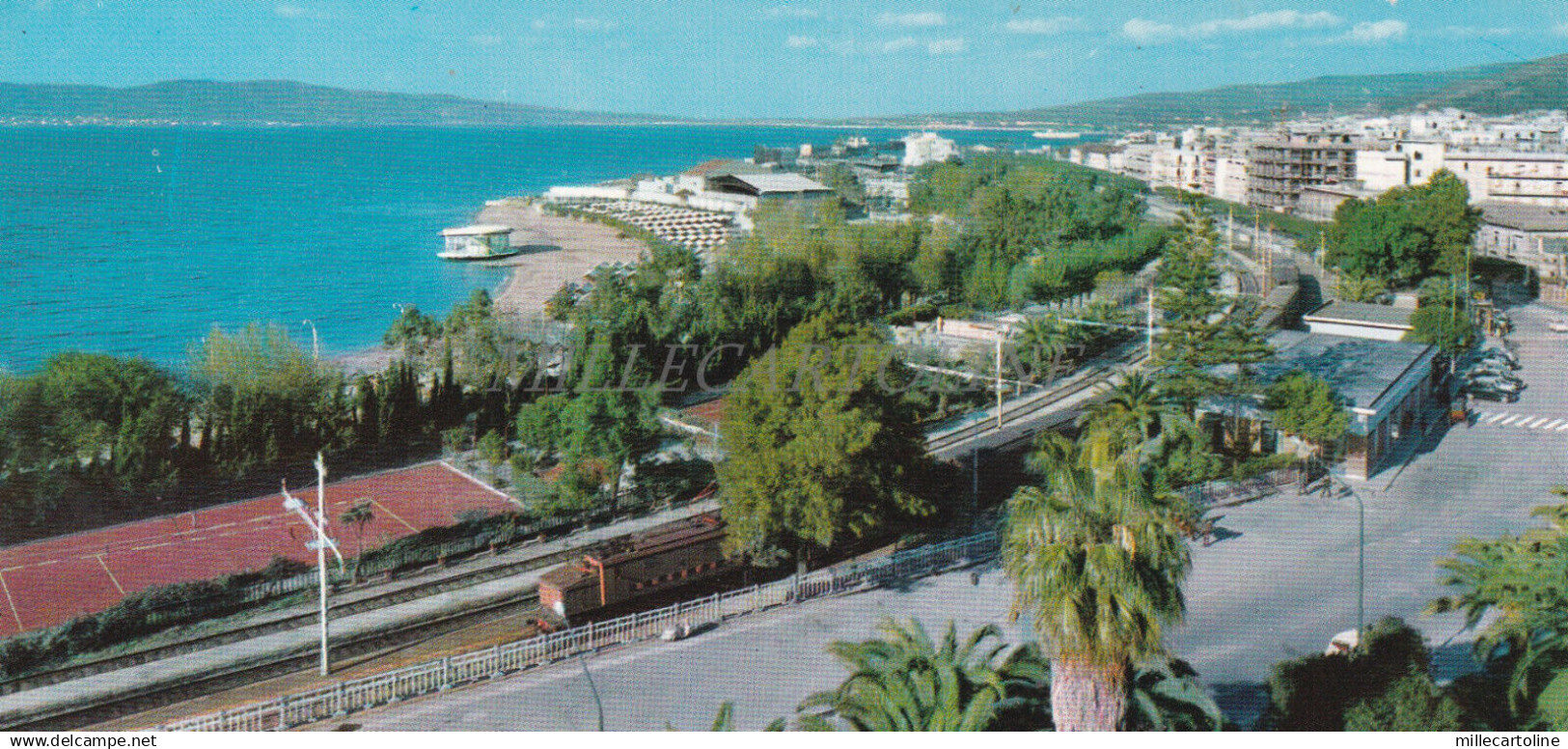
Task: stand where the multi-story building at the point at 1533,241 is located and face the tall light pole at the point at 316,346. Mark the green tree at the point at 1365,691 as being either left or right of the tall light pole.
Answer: left
